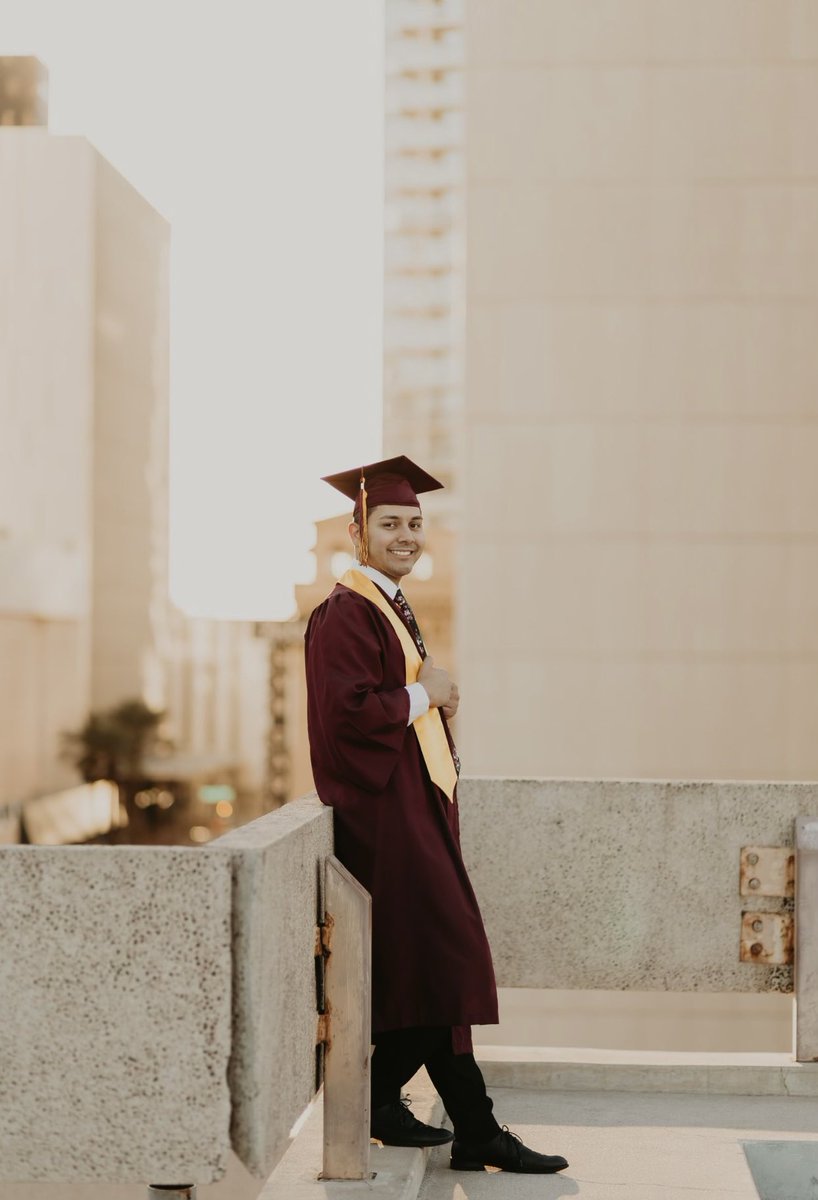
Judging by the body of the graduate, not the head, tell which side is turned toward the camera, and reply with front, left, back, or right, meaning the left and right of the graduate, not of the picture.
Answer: right

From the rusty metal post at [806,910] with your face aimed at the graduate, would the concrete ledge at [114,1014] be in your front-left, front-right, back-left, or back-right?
front-left

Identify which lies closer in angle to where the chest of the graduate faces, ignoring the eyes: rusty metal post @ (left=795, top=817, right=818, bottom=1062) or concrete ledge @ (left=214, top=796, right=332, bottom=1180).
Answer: the rusty metal post

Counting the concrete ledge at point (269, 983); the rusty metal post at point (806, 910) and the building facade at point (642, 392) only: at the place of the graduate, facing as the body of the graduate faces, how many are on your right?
1

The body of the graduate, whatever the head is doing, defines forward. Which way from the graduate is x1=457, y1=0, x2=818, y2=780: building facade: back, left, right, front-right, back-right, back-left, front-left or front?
left

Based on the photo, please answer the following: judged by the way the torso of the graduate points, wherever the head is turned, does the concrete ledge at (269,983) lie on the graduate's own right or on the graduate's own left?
on the graduate's own right

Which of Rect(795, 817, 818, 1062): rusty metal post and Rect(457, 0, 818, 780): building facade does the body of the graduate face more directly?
the rusty metal post

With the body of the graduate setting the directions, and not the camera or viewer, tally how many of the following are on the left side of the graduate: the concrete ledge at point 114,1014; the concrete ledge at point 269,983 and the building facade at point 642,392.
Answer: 1

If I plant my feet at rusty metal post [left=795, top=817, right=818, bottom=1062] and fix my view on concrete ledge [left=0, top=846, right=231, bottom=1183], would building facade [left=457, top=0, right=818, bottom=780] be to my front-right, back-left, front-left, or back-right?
back-right

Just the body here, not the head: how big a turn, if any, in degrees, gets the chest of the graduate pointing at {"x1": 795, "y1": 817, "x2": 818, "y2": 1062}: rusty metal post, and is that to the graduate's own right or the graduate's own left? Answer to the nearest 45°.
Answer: approximately 45° to the graduate's own left
